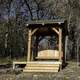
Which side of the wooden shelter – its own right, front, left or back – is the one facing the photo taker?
front
